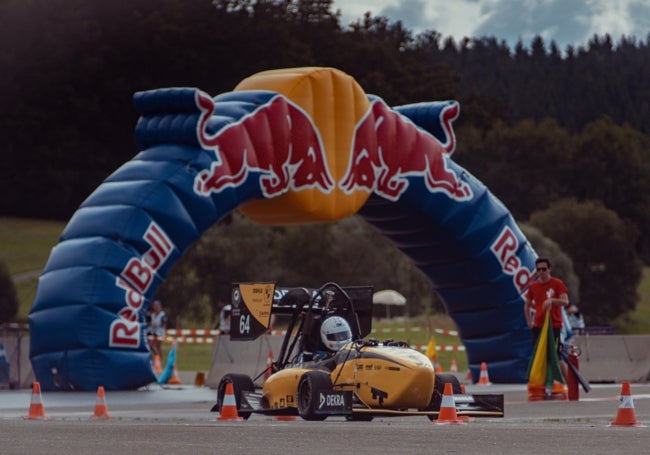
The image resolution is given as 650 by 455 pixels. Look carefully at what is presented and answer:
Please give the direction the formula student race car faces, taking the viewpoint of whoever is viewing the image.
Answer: facing the viewer and to the right of the viewer

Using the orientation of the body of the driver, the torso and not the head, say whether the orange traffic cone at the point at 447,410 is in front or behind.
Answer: in front

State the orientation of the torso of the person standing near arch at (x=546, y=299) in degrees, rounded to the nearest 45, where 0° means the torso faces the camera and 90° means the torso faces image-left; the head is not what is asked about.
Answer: approximately 0°

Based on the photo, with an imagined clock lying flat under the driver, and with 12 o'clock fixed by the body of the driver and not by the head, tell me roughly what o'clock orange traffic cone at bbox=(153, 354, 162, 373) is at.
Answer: The orange traffic cone is roughly at 7 o'clock from the driver.

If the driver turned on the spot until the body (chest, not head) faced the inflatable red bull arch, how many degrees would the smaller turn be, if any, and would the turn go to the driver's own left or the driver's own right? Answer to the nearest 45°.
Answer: approximately 135° to the driver's own left

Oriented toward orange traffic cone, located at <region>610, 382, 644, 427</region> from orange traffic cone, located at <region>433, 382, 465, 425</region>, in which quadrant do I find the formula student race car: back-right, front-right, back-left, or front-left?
back-left

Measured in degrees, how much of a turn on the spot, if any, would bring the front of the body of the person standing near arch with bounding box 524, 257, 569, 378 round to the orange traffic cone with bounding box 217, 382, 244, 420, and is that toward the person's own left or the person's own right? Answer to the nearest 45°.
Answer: approximately 45° to the person's own right

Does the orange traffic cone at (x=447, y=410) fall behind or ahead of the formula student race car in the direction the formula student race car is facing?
ahead
